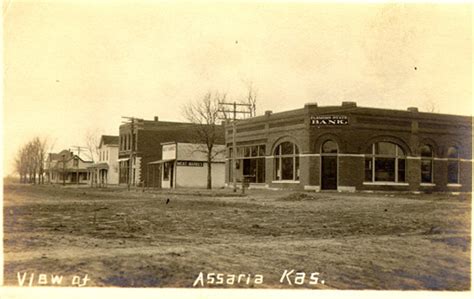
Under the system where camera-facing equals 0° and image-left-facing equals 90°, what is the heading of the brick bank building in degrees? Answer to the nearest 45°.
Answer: approximately 0°

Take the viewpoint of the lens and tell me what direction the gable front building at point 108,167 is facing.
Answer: facing the viewer and to the left of the viewer

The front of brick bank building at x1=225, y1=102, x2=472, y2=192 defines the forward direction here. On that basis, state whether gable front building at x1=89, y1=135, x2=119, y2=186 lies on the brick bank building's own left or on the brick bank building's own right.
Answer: on the brick bank building's own right

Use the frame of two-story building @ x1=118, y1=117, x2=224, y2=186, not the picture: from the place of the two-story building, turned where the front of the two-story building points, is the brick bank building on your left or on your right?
on your left

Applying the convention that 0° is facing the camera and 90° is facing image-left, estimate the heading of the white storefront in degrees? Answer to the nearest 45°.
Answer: approximately 45°

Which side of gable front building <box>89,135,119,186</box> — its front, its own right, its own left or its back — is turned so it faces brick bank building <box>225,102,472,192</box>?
left
